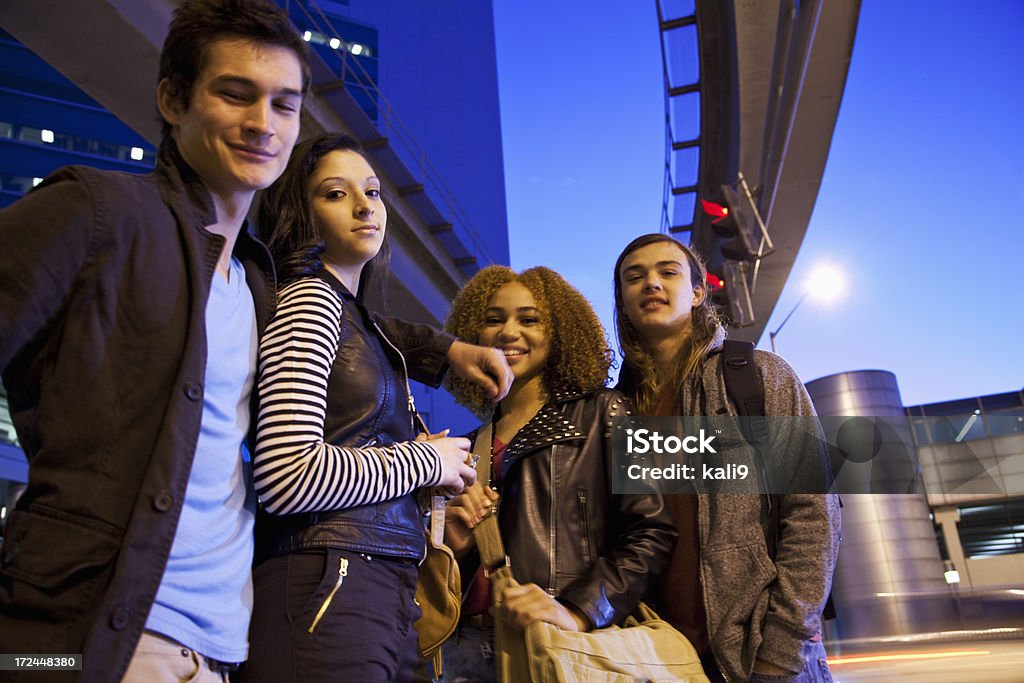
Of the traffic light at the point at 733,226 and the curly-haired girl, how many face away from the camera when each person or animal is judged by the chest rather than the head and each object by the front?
0

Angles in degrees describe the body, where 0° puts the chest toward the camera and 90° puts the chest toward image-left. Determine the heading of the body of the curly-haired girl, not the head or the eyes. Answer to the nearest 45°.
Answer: approximately 45°

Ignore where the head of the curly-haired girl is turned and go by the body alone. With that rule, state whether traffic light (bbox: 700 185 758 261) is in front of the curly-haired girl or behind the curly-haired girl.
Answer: behind

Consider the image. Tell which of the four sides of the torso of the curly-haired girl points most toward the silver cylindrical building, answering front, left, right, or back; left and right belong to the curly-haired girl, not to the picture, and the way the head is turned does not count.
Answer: back

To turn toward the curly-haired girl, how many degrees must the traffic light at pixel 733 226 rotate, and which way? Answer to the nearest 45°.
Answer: approximately 45° to its left

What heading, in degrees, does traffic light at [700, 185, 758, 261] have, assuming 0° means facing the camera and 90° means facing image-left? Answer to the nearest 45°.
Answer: approximately 45°
